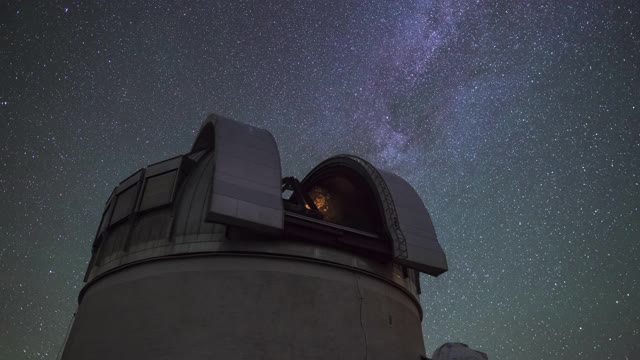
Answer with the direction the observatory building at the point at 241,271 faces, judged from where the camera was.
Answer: facing the viewer and to the right of the viewer
